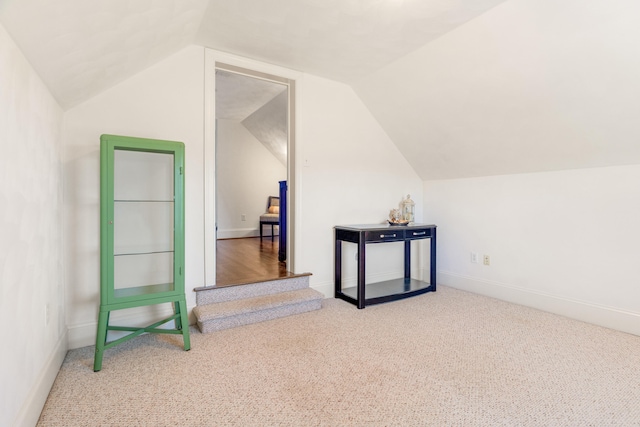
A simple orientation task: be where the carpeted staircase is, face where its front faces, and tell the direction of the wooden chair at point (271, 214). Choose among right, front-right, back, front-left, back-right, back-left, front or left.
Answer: back-left

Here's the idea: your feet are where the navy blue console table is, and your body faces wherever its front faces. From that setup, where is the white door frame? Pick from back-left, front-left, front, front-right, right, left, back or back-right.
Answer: right

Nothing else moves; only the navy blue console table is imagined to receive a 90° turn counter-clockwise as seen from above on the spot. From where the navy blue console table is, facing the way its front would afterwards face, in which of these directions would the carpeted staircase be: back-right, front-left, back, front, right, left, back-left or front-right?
back

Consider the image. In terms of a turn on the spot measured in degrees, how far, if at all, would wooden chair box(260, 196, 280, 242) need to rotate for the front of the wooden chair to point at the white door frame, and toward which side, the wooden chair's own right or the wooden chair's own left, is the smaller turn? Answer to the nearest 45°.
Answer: approximately 45° to the wooden chair's own left

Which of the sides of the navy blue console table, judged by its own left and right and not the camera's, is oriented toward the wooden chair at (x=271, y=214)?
back

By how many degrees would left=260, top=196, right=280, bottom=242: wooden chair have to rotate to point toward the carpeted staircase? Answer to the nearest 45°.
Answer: approximately 45° to its left

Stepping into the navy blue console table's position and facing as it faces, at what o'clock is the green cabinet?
The green cabinet is roughly at 3 o'clock from the navy blue console table.

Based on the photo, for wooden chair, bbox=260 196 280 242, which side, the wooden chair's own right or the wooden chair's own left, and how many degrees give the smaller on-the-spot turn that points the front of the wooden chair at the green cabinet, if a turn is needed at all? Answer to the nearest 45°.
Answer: approximately 45° to the wooden chair's own left
